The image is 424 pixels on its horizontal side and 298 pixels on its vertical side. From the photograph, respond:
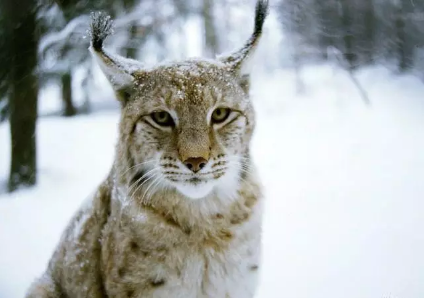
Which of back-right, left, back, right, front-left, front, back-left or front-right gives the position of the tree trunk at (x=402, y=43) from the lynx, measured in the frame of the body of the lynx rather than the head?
left

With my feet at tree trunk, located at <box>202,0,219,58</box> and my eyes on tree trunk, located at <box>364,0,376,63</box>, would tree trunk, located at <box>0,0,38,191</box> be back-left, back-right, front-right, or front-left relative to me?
back-right

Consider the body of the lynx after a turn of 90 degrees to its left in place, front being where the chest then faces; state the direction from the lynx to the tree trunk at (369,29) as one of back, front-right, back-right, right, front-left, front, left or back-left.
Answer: front

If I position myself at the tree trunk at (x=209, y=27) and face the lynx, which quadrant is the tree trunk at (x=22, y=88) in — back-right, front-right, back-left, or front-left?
front-right

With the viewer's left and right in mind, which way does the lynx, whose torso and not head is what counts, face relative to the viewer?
facing the viewer and to the right of the viewer

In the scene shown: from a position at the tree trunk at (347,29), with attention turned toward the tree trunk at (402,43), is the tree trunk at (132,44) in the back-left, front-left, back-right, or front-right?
back-right

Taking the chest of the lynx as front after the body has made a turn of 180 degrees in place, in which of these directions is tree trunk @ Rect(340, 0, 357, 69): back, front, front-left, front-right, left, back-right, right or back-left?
right

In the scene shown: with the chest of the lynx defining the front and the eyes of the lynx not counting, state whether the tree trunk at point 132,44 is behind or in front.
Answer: behind

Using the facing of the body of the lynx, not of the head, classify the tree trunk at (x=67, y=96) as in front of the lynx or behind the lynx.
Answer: behind
